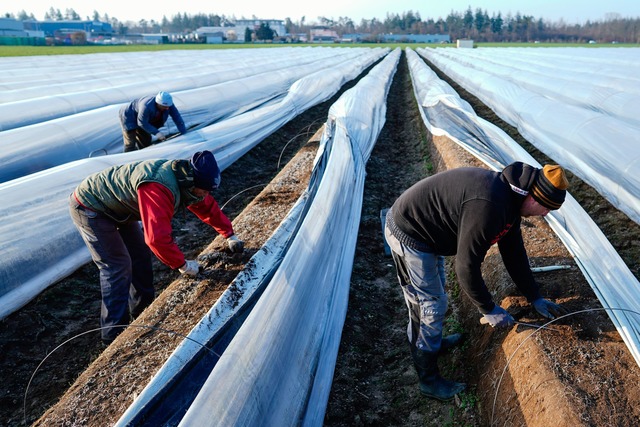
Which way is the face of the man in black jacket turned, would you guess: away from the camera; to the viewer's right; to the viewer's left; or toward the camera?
to the viewer's right

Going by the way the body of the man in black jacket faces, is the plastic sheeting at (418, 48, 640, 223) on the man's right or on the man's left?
on the man's left

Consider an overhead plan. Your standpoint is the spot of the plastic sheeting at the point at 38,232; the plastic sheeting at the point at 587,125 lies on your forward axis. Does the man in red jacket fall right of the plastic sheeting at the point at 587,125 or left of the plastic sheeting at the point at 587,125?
right

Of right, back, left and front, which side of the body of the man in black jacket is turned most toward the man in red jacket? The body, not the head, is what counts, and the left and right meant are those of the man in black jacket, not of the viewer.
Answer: back

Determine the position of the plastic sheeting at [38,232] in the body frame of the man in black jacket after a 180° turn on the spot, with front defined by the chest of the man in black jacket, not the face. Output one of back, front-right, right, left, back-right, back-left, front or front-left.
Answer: front

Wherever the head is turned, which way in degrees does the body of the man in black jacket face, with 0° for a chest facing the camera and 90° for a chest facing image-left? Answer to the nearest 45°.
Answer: approximately 270°

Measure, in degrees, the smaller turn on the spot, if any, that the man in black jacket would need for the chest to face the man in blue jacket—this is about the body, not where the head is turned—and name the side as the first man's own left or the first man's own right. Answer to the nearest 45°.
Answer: approximately 135° to the first man's own left
